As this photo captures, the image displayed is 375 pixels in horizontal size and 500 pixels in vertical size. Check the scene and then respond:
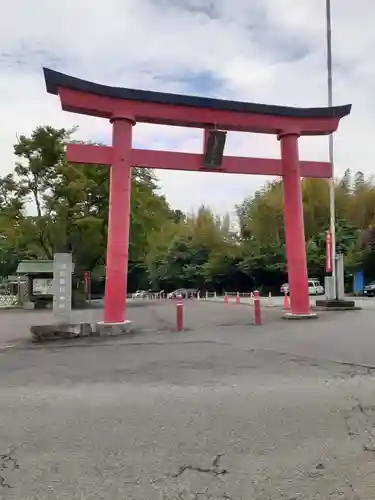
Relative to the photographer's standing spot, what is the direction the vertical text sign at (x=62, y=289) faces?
facing the viewer

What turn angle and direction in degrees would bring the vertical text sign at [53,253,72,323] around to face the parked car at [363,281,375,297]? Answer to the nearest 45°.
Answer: approximately 135° to its left
